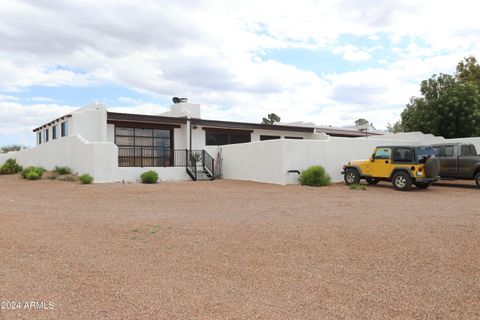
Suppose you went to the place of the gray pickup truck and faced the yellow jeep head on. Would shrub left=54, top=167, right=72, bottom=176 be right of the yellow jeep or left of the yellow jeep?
right

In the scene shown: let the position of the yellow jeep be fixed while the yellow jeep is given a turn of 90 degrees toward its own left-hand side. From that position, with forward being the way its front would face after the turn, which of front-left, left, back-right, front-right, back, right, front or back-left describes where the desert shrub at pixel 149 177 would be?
front-right

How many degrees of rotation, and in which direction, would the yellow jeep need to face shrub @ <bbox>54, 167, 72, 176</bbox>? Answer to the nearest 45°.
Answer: approximately 45° to its left

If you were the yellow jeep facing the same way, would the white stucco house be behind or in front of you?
in front

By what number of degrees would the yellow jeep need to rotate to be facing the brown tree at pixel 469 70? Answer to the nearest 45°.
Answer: approximately 45° to its right

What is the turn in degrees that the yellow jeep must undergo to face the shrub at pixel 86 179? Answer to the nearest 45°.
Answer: approximately 45° to its left

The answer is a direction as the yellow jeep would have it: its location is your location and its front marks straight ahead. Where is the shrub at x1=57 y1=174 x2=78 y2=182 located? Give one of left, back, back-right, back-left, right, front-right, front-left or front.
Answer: front-left

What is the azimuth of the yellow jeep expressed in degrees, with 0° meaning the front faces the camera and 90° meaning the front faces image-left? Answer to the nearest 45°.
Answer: approximately 135°

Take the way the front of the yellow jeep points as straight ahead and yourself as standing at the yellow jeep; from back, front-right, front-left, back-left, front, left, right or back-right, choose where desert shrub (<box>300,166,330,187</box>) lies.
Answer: front-left
